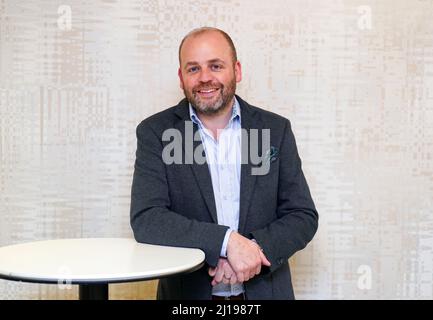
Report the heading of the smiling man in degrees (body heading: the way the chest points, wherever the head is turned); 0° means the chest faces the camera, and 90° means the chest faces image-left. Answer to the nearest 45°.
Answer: approximately 0°

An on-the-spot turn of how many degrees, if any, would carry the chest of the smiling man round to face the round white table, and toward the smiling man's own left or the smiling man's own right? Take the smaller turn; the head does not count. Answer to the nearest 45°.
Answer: approximately 45° to the smiling man's own right
